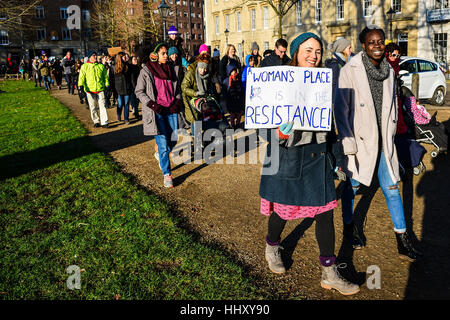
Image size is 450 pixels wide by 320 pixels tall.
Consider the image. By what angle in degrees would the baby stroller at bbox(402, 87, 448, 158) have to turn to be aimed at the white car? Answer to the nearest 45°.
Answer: approximately 135° to its left

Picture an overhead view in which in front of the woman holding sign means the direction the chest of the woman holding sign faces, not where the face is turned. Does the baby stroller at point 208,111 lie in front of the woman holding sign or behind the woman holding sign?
behind

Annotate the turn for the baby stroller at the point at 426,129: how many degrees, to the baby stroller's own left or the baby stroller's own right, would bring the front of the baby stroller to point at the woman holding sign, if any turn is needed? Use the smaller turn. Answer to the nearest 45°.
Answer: approximately 45° to the baby stroller's own right

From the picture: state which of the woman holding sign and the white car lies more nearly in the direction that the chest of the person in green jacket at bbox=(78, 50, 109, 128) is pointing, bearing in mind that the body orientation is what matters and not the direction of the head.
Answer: the woman holding sign

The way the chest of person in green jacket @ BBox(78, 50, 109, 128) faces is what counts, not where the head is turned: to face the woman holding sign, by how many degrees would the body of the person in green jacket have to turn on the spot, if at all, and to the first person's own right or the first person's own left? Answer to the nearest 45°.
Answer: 0° — they already face them
